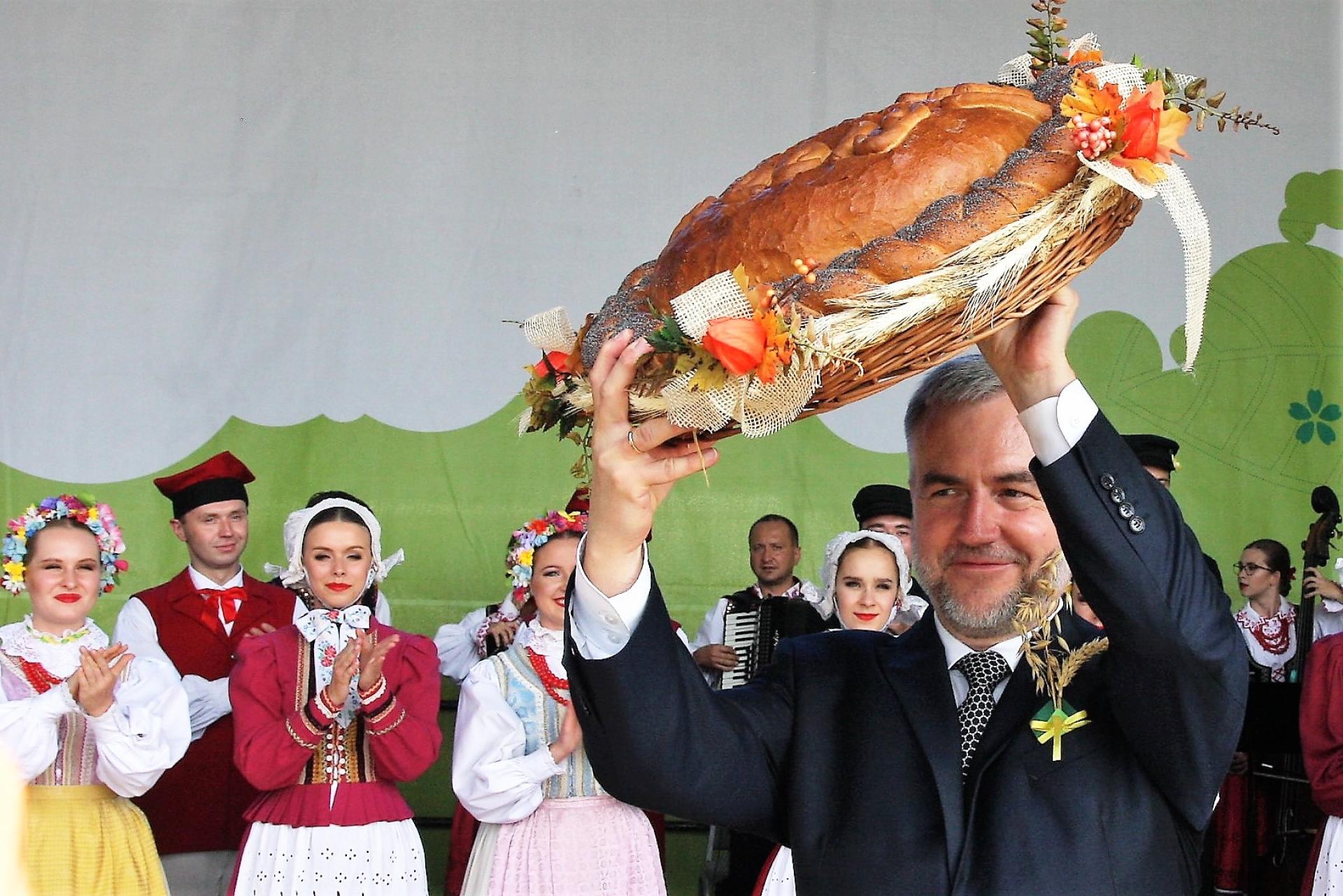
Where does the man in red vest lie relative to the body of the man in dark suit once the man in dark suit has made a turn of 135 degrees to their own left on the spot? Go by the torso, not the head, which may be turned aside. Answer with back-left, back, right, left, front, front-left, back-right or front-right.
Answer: left

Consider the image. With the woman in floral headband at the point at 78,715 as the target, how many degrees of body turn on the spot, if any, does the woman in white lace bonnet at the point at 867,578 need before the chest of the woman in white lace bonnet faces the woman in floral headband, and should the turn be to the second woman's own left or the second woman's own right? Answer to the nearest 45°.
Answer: approximately 45° to the second woman's own right

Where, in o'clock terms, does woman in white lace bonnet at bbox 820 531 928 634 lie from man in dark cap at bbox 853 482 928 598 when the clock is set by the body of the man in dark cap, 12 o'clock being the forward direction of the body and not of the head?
The woman in white lace bonnet is roughly at 12 o'clock from the man in dark cap.

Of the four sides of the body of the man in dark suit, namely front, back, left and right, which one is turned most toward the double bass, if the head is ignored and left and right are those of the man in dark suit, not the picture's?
back

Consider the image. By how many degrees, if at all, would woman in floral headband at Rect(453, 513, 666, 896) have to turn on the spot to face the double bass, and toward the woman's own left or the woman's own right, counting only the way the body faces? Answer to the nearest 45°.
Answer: approximately 45° to the woman's own left

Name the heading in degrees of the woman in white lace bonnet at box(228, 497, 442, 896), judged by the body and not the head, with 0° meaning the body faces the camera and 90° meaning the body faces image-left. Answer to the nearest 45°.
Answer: approximately 0°

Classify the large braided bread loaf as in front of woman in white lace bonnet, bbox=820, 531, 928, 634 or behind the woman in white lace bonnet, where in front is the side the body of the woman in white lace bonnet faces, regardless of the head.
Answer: in front

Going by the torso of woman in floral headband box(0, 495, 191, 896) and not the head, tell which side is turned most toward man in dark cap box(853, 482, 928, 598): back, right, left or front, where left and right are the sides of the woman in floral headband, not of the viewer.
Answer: left

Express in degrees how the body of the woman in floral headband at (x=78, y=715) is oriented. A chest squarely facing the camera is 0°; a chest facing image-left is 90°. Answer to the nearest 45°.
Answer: approximately 0°

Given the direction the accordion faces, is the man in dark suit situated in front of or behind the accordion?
in front

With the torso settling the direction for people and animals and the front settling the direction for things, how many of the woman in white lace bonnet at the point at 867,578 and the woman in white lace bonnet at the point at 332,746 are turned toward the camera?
2
